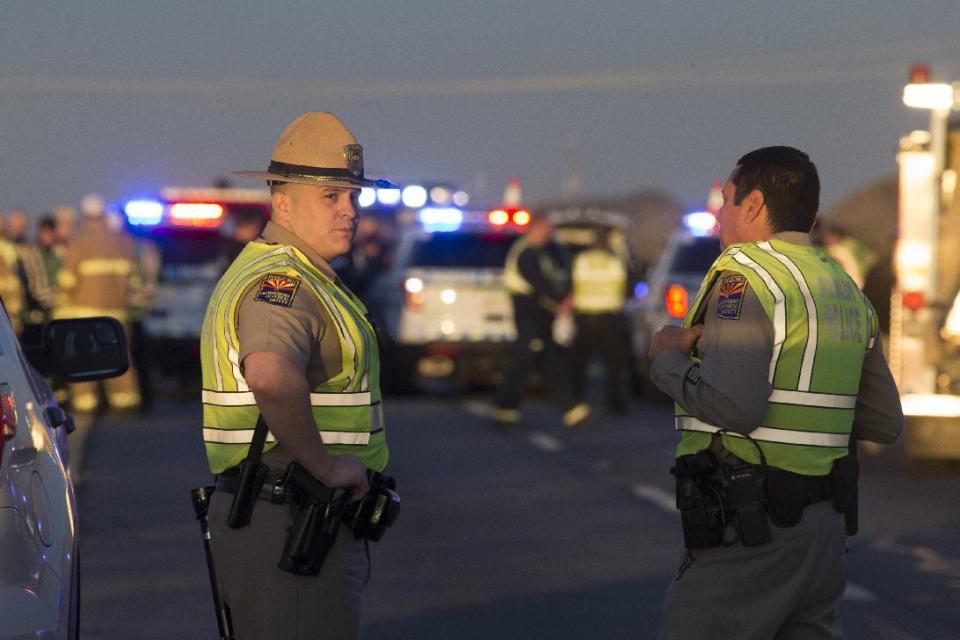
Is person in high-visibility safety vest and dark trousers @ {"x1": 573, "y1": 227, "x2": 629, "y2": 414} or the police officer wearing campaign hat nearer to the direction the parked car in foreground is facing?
the person in high-visibility safety vest and dark trousers

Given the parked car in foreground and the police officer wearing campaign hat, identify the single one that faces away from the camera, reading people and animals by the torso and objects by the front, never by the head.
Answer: the parked car in foreground

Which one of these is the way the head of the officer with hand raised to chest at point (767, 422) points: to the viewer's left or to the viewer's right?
to the viewer's left

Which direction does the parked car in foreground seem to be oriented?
away from the camera

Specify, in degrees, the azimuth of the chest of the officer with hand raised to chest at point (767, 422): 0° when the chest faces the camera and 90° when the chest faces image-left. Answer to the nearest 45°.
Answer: approximately 135°
